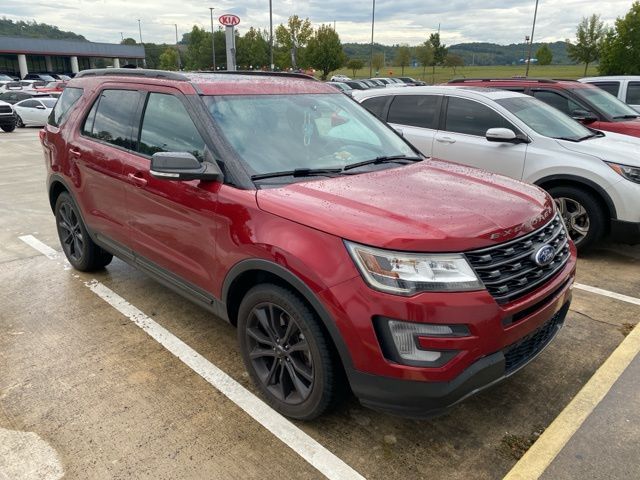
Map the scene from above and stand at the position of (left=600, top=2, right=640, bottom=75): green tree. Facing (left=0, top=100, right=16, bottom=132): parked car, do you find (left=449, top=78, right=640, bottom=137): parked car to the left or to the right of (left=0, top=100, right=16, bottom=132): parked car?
left

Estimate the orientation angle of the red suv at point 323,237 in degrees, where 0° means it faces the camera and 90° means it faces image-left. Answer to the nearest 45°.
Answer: approximately 315°

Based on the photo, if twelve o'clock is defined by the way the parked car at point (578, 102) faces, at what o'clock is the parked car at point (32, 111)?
the parked car at point (32, 111) is roughly at 5 o'clock from the parked car at point (578, 102).

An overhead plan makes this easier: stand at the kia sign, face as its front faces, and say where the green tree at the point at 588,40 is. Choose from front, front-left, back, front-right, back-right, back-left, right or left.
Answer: back-left

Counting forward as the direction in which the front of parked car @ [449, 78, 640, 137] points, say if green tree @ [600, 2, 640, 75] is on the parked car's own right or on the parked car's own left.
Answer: on the parked car's own left

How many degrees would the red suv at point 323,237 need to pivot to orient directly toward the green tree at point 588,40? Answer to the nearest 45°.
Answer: approximately 90° to its left

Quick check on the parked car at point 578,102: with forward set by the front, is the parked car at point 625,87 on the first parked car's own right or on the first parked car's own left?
on the first parked car's own left

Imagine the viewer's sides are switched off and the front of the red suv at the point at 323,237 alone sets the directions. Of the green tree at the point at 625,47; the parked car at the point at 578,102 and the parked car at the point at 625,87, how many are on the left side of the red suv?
3

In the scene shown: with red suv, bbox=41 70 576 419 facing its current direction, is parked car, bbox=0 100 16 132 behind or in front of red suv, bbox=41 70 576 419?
behind

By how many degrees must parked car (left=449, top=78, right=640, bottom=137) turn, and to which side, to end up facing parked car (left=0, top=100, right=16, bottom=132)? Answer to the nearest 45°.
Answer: approximately 135° to its right

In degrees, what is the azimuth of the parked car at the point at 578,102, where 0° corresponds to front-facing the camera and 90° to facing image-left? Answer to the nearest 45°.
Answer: approximately 315°
